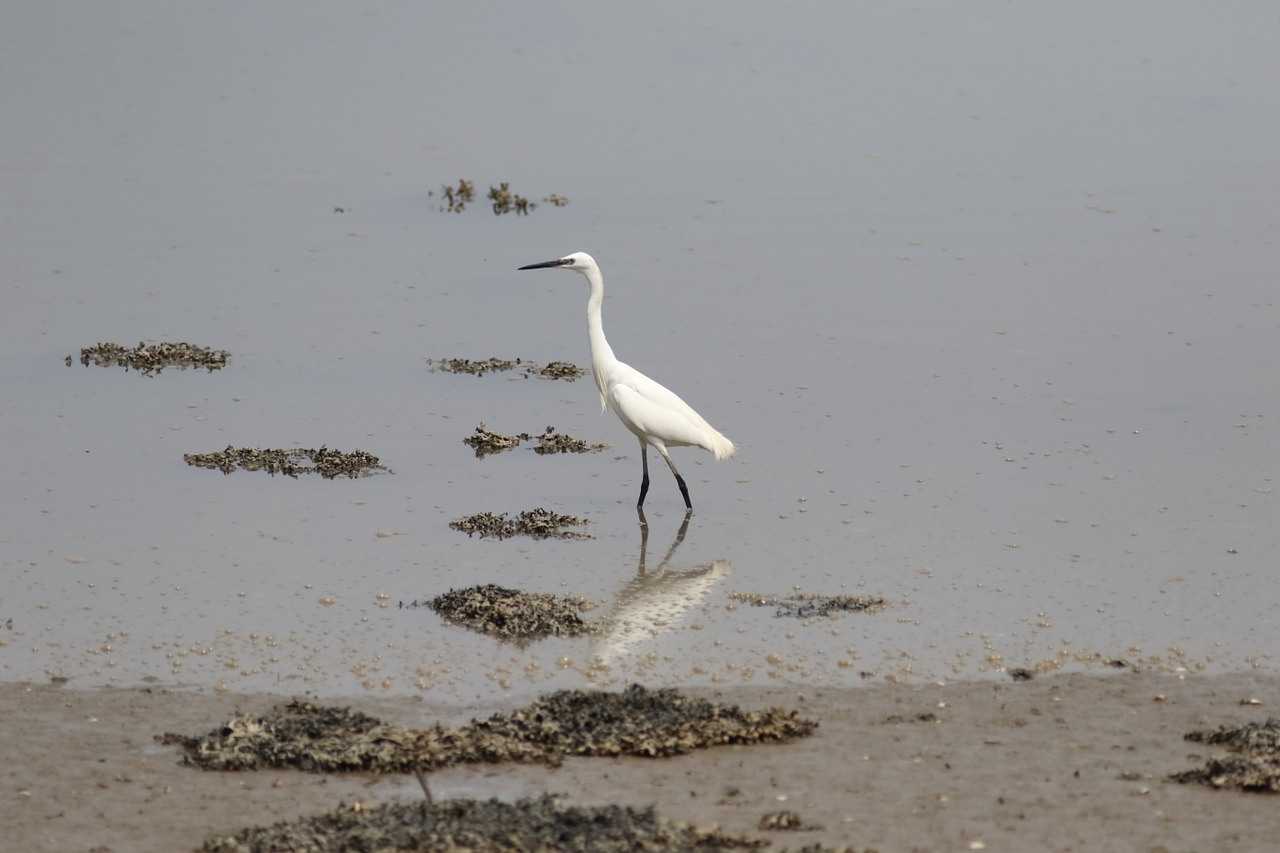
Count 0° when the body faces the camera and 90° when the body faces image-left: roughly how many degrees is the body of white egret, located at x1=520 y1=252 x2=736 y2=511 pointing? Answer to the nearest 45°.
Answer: approximately 90°

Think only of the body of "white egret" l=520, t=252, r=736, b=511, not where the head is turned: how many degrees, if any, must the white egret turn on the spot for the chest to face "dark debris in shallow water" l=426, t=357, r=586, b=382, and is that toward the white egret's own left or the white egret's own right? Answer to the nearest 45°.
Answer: approximately 90° to the white egret's own right
